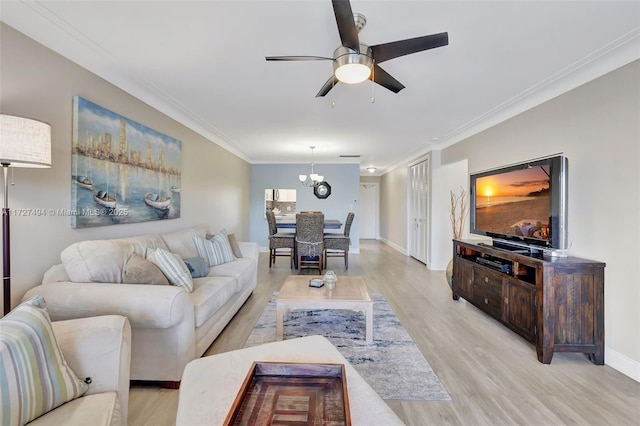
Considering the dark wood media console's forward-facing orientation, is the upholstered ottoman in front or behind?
in front

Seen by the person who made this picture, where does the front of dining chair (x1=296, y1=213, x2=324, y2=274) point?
facing away from the viewer

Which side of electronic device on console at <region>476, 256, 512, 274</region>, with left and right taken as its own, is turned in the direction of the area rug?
front

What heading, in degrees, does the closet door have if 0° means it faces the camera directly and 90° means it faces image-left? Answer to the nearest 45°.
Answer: approximately 90°

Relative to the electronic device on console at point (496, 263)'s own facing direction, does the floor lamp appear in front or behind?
in front

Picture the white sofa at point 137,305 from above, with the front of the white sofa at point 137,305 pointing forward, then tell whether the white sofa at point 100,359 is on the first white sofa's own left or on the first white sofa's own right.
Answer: on the first white sofa's own right

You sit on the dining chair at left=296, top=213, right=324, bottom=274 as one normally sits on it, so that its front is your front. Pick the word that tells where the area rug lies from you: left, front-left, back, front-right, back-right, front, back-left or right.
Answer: back

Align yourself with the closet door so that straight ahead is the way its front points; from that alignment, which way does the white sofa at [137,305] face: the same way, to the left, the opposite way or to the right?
the opposite way

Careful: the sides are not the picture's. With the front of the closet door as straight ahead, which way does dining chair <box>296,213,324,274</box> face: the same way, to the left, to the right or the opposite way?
to the right

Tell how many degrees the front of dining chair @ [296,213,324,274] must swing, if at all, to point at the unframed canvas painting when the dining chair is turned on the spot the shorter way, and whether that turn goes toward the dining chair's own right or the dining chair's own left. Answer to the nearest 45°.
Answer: approximately 135° to the dining chair's own left

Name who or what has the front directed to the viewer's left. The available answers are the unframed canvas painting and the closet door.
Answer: the closet door

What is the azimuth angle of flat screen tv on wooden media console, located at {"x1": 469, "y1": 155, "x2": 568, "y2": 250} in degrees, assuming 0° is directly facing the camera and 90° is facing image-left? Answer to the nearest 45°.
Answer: approximately 45°

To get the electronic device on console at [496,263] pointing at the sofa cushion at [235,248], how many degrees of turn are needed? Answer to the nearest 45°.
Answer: approximately 45° to its right

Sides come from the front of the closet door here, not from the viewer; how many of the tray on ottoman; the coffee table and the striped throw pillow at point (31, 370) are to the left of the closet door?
3
